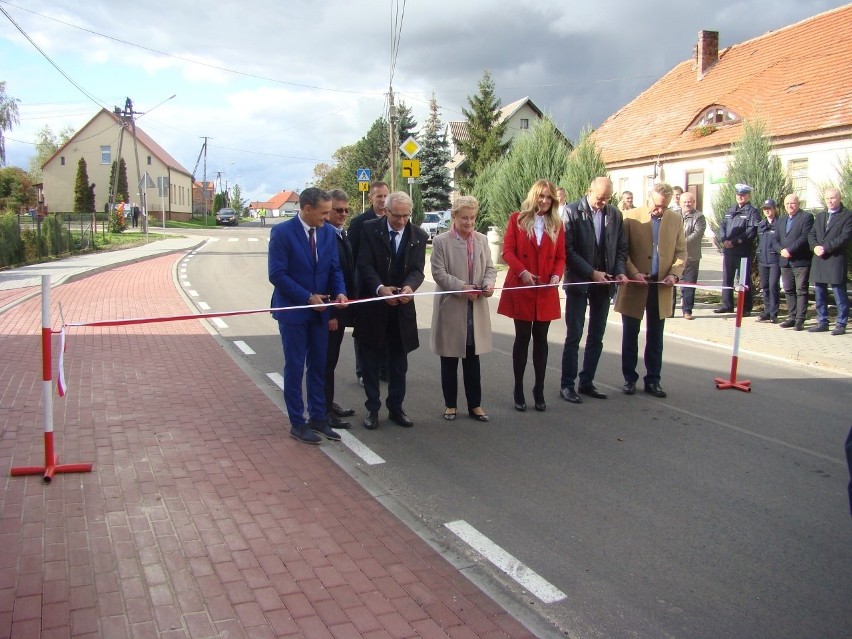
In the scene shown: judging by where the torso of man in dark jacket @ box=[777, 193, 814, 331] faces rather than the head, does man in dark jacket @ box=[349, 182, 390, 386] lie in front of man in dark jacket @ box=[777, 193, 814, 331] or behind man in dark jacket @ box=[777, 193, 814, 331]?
in front

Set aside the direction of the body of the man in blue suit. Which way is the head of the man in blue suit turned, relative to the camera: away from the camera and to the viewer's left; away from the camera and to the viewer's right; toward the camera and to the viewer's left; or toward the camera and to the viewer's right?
toward the camera and to the viewer's right

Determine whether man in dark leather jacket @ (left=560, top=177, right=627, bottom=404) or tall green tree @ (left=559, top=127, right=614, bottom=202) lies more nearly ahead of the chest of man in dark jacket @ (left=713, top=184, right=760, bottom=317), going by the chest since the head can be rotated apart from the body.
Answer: the man in dark leather jacket

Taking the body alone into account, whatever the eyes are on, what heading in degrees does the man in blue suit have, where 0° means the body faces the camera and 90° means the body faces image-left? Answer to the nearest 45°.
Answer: approximately 315°

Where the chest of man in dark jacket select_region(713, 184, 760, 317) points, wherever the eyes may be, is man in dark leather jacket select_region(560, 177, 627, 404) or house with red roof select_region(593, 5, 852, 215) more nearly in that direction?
the man in dark leather jacket

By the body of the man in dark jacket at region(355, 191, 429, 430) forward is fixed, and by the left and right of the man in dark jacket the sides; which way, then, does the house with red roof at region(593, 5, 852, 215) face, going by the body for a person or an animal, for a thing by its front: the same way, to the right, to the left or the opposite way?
to the right

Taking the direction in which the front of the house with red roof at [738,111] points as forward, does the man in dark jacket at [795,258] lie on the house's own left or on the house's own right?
on the house's own left

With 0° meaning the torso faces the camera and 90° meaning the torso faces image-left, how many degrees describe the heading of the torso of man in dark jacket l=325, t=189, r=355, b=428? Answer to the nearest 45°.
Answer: approximately 315°

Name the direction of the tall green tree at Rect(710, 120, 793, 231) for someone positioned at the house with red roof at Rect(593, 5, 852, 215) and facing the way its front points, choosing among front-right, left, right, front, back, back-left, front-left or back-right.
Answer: front-left

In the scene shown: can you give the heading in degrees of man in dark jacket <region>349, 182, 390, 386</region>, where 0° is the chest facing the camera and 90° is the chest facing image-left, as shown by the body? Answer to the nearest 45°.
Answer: approximately 315°

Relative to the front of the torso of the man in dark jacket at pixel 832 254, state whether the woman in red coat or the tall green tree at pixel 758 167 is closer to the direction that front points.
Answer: the woman in red coat

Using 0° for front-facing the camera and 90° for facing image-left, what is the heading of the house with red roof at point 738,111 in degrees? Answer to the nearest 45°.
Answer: approximately 45°

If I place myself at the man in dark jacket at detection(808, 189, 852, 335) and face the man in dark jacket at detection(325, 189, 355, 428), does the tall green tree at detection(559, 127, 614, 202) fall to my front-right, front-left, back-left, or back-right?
back-right
